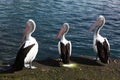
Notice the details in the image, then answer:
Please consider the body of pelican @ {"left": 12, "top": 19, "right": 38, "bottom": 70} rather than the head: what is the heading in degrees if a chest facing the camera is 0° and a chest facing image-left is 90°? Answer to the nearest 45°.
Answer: approximately 270°
